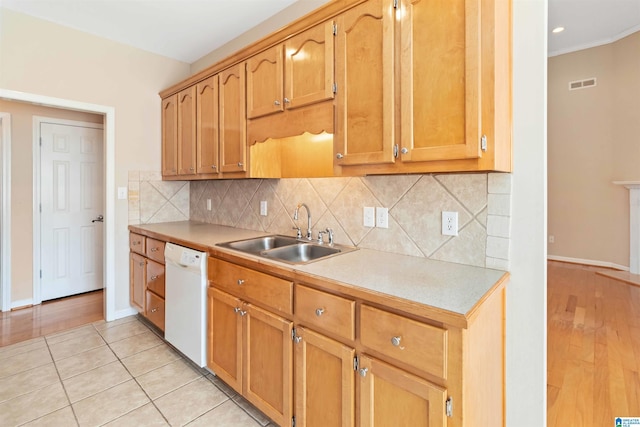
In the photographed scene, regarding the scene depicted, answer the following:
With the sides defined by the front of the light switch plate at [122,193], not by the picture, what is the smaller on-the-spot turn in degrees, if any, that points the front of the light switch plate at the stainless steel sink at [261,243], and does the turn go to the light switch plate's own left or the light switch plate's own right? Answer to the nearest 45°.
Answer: approximately 45° to the light switch plate's own left

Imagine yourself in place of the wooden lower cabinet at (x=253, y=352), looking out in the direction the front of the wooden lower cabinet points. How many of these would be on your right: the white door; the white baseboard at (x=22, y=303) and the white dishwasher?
3

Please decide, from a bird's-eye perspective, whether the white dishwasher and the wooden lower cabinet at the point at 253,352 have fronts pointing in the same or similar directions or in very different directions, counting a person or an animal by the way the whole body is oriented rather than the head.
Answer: same or similar directions

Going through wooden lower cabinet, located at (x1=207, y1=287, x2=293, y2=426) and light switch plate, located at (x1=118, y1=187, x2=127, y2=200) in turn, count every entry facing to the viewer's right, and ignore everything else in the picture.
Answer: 0

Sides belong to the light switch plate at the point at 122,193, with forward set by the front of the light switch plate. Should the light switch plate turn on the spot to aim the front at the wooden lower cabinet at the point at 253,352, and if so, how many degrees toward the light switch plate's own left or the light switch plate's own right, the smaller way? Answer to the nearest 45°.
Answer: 0° — it already faces it

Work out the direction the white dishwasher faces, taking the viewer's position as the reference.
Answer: facing the viewer and to the left of the viewer

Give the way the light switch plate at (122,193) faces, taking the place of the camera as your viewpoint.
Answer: facing the viewer

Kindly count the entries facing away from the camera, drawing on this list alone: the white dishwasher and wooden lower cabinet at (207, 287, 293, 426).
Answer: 0

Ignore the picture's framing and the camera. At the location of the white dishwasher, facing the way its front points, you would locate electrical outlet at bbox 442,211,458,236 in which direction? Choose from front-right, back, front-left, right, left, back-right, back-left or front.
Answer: left

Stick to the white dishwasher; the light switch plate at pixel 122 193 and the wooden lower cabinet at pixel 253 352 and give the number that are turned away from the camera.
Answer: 0

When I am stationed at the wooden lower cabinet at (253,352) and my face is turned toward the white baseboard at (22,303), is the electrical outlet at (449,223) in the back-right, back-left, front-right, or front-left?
back-right

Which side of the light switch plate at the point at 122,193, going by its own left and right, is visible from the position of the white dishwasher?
front

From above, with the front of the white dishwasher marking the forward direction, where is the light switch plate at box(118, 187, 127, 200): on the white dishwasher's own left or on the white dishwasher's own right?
on the white dishwasher's own right

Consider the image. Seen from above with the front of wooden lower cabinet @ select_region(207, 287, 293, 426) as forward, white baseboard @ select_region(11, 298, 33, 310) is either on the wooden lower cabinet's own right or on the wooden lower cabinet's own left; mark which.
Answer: on the wooden lower cabinet's own right

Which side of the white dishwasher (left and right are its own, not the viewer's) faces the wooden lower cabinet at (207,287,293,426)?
left

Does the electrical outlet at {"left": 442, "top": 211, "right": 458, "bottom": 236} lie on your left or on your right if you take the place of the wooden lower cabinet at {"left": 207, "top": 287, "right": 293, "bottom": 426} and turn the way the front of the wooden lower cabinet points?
on your left

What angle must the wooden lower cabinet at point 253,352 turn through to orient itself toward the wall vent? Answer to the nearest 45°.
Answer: approximately 180°

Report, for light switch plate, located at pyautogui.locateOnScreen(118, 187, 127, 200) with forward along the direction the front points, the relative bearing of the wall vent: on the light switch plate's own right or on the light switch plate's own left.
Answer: on the light switch plate's own left

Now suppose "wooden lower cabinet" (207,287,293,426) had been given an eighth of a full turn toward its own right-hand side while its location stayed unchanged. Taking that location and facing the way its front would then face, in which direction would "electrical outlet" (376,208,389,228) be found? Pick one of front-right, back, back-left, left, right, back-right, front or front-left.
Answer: back
